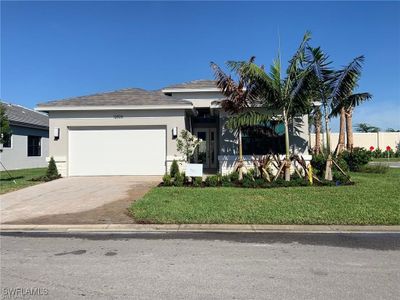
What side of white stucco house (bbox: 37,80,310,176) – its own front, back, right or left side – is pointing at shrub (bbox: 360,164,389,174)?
left

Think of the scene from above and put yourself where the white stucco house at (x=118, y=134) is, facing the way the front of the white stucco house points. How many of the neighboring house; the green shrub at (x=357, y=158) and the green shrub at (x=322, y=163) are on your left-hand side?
2

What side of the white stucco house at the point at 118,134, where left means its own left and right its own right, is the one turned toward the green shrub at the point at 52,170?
right

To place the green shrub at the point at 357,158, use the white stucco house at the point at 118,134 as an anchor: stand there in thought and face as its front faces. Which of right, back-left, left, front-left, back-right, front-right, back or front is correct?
left

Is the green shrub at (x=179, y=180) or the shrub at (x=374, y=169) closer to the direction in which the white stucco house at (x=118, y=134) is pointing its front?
the green shrub

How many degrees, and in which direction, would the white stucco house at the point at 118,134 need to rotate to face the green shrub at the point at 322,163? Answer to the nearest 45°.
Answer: approximately 90° to its left

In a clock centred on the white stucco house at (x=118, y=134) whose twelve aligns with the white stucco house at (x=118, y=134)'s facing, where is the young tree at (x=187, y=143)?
The young tree is roughly at 10 o'clock from the white stucco house.

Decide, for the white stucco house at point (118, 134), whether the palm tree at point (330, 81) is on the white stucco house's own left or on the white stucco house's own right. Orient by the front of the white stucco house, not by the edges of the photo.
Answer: on the white stucco house's own left

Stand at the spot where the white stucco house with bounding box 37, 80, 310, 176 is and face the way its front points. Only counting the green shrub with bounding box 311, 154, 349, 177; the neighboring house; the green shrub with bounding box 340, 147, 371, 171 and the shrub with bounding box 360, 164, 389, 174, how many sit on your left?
3

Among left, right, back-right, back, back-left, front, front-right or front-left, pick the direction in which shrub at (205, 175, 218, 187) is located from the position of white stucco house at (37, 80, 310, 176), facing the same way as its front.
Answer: front-left

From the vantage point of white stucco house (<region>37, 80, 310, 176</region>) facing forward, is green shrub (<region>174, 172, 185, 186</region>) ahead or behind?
ahead

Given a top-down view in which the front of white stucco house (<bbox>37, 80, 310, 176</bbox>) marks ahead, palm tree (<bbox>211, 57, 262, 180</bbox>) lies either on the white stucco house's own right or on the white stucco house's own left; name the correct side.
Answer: on the white stucco house's own left

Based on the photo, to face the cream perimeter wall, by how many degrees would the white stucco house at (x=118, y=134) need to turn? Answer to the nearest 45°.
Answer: approximately 135° to its left

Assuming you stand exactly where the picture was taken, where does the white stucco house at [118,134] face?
facing the viewer
